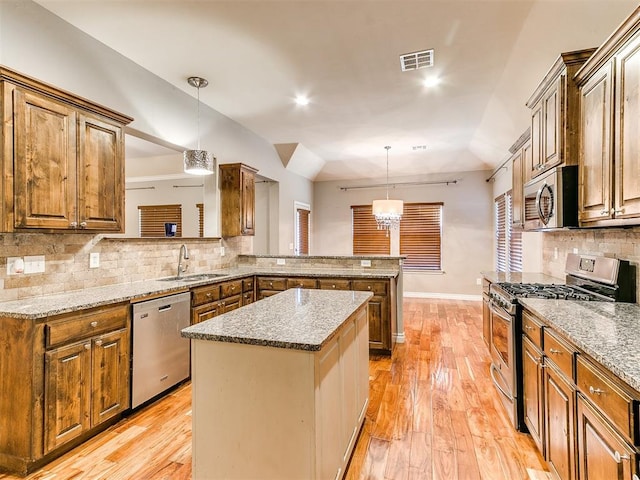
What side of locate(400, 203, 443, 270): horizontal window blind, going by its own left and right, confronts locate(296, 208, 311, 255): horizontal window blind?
right

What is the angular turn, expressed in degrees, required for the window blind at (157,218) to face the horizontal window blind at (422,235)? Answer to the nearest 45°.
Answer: approximately 90° to its left

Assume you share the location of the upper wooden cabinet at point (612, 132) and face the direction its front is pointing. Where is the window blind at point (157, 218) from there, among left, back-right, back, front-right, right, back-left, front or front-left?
front-right

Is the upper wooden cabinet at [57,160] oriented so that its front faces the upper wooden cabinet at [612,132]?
yes

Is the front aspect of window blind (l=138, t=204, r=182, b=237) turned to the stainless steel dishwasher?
yes

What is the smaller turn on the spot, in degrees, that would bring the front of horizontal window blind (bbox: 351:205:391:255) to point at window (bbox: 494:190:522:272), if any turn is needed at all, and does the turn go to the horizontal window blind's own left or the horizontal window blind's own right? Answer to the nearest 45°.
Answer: approximately 45° to the horizontal window blind's own left

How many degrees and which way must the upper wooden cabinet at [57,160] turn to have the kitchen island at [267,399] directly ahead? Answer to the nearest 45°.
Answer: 0° — it already faces it

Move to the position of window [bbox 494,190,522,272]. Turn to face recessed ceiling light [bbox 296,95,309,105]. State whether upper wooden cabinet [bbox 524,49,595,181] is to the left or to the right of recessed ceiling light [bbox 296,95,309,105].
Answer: left

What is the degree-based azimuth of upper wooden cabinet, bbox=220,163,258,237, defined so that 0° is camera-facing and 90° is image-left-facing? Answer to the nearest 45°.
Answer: approximately 315°

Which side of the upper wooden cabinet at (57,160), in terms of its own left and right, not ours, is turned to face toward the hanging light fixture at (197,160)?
left

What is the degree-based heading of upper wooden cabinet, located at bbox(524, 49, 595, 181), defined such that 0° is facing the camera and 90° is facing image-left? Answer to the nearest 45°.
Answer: approximately 90°

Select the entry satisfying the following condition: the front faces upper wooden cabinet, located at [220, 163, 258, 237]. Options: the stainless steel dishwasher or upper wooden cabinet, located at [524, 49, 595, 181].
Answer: upper wooden cabinet, located at [524, 49, 595, 181]
